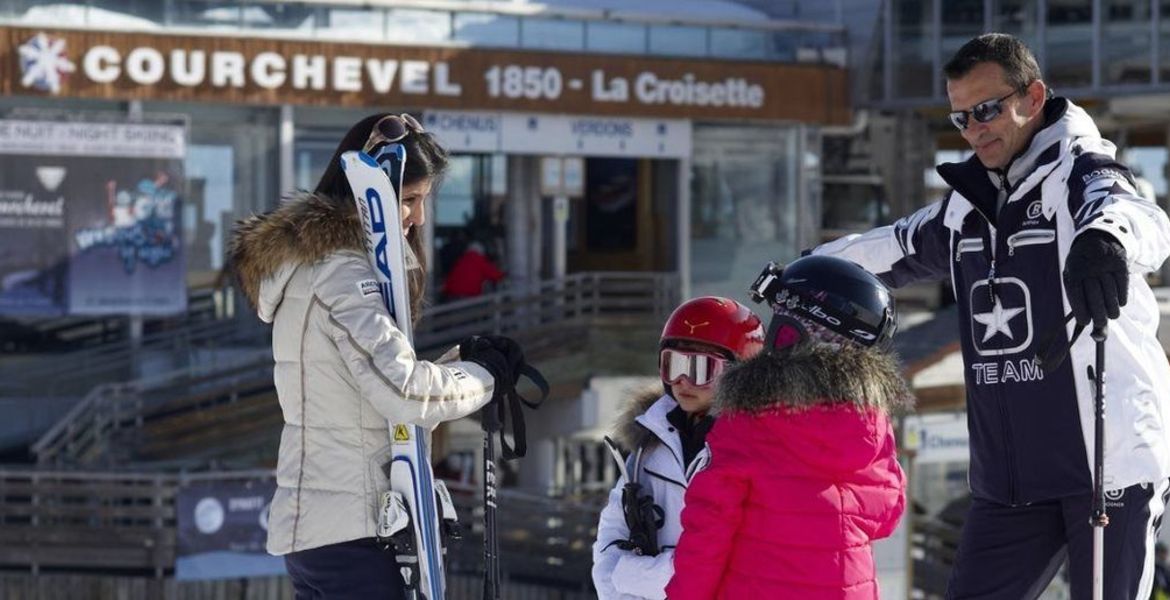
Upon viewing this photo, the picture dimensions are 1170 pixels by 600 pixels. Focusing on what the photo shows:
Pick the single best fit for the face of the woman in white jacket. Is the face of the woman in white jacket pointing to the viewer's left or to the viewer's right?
to the viewer's right

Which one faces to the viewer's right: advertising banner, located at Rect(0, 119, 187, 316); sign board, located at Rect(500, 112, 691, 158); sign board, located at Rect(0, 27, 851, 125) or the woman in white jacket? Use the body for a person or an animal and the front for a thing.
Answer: the woman in white jacket

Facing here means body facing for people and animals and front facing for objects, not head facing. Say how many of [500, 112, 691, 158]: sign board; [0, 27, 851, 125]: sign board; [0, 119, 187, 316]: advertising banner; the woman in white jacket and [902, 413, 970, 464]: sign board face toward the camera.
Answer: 4

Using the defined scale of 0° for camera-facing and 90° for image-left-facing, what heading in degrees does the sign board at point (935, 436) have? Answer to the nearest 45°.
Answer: approximately 0°

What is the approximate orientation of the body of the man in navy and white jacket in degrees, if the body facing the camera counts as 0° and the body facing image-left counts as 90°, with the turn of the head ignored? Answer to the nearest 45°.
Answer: approximately 45°

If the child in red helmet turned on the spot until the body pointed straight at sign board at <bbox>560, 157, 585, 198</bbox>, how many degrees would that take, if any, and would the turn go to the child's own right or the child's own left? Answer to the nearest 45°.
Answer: approximately 135° to the child's own left

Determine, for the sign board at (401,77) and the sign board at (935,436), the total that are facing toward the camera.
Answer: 2
